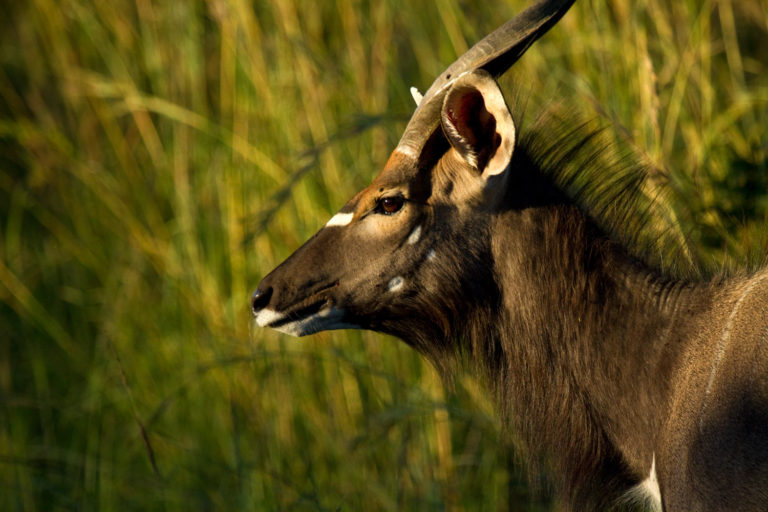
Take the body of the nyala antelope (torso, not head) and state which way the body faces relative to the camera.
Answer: to the viewer's left
